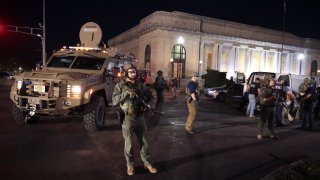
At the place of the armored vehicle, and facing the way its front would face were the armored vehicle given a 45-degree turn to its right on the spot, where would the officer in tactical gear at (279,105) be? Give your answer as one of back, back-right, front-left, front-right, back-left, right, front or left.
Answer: back

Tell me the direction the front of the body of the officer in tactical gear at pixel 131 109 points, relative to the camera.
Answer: toward the camera

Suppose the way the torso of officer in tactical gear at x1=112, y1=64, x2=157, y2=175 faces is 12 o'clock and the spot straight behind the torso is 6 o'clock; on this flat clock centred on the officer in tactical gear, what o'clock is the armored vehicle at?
The armored vehicle is roughly at 5 o'clock from the officer in tactical gear.

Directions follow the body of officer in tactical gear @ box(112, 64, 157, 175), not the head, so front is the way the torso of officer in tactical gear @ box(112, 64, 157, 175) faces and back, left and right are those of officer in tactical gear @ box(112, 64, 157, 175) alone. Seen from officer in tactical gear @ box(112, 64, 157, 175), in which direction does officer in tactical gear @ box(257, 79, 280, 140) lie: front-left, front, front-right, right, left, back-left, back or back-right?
back-left

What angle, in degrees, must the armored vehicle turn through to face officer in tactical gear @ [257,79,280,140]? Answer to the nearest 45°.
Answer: approximately 135° to its left

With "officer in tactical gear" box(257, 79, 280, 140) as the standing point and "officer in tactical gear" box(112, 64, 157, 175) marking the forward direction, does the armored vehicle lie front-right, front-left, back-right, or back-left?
front-right

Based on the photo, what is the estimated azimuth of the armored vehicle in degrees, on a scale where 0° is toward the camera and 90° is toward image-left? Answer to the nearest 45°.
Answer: approximately 45°

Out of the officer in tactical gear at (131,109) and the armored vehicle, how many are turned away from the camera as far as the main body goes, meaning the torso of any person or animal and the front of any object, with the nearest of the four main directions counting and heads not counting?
0
